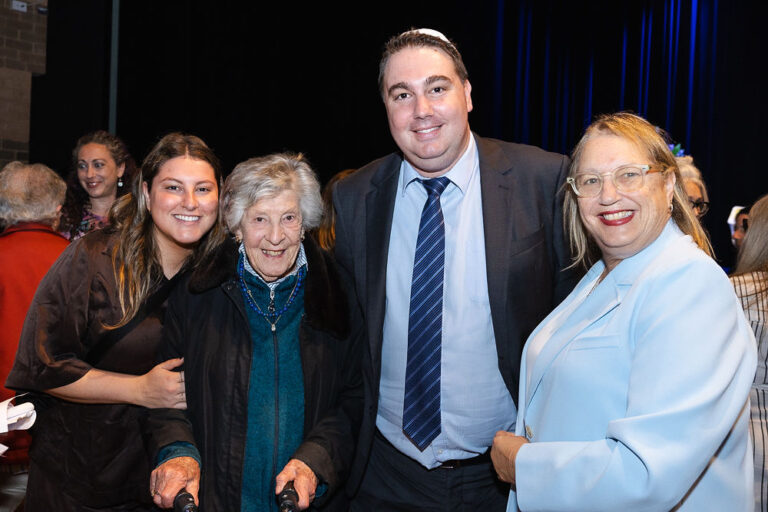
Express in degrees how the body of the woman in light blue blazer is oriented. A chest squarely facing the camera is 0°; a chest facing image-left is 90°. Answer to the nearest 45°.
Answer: approximately 45°

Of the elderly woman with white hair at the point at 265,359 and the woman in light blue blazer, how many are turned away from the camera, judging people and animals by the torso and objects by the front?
0

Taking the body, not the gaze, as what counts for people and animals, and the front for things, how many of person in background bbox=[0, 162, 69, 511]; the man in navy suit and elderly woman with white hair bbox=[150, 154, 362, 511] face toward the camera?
2

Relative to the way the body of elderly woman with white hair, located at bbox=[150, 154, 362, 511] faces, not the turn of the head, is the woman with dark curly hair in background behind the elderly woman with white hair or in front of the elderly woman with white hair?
behind

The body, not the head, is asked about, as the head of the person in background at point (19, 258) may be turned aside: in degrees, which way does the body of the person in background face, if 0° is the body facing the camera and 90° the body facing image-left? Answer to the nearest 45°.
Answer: approximately 180°

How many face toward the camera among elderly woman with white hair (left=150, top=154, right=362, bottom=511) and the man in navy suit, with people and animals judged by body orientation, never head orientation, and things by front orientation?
2
